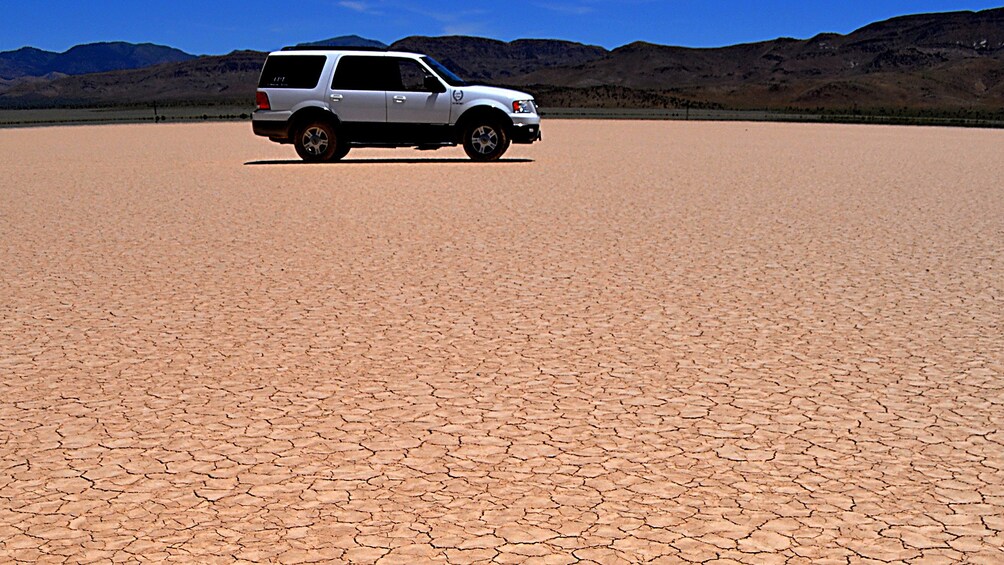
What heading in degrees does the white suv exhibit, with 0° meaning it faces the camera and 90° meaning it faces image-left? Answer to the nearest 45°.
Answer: approximately 270°
